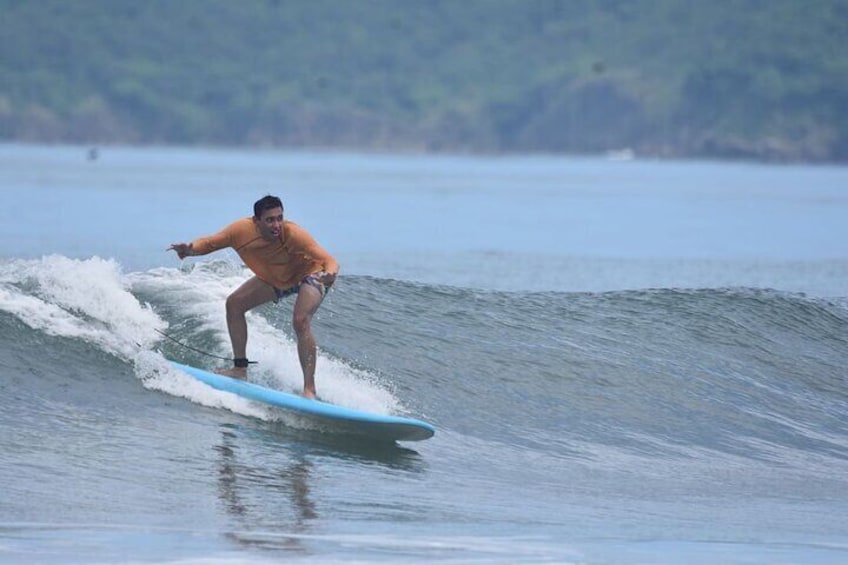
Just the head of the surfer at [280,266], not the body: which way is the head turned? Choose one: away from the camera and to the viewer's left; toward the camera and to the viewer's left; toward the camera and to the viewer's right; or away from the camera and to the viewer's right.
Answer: toward the camera and to the viewer's right

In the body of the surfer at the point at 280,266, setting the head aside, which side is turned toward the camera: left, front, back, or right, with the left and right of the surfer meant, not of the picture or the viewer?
front
